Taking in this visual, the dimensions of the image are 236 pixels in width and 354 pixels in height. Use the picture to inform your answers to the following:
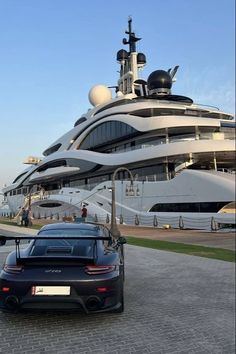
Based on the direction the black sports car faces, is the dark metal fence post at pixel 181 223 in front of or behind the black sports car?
in front

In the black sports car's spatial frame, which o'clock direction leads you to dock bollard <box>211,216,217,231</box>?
The dock bollard is roughly at 1 o'clock from the black sports car.

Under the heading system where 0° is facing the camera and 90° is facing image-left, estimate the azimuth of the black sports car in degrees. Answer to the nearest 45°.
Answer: approximately 180°
